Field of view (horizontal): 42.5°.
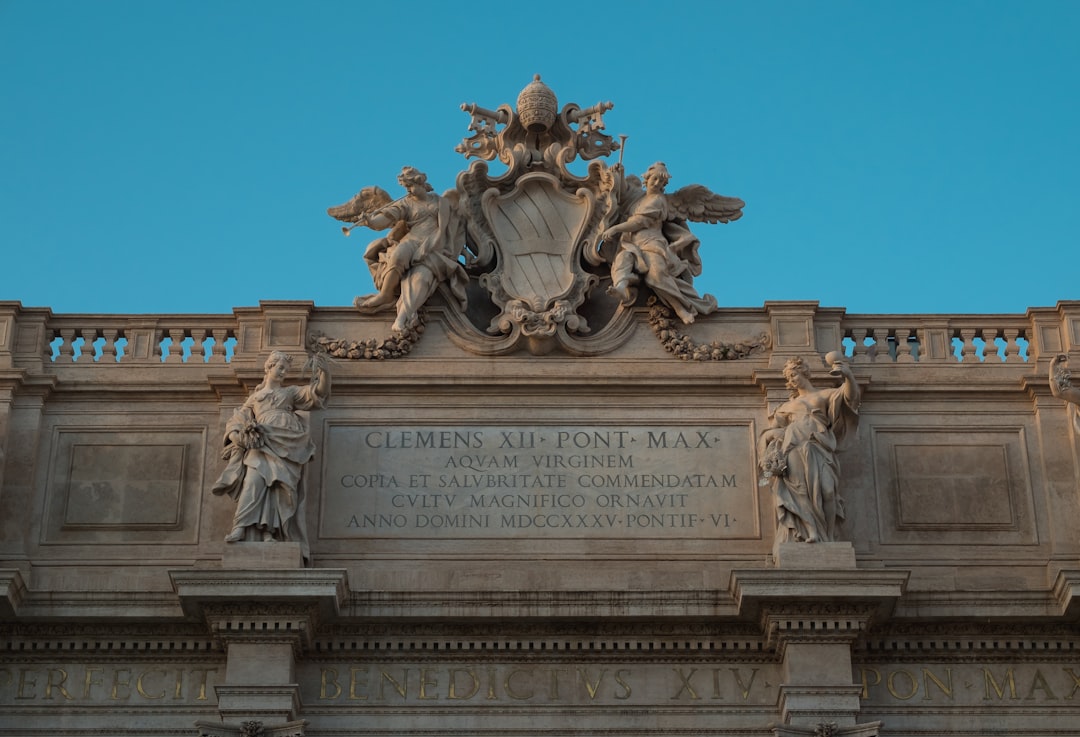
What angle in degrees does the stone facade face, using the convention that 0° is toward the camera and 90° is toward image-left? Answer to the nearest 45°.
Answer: approximately 0°

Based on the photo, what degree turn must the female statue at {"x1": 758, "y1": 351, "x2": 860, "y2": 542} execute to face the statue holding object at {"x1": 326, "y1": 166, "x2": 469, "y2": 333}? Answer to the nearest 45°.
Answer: approximately 90° to its right

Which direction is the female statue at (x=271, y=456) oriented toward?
toward the camera

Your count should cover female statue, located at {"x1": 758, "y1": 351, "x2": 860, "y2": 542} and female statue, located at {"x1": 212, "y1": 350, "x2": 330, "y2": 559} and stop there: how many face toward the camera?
2

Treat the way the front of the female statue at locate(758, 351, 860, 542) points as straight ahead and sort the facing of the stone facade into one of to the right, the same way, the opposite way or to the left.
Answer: the same way

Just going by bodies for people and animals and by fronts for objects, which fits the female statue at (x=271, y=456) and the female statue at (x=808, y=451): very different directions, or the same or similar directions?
same or similar directions

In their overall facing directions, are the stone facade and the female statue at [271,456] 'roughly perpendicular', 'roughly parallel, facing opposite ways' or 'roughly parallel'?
roughly parallel

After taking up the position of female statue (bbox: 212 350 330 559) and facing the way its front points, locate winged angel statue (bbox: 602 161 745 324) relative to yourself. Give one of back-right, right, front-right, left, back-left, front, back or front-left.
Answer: left

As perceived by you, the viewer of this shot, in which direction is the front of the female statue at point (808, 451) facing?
facing the viewer

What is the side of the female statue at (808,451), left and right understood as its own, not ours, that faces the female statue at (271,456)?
right

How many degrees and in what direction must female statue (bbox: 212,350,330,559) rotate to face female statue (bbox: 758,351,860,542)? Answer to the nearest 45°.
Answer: approximately 90° to its left
